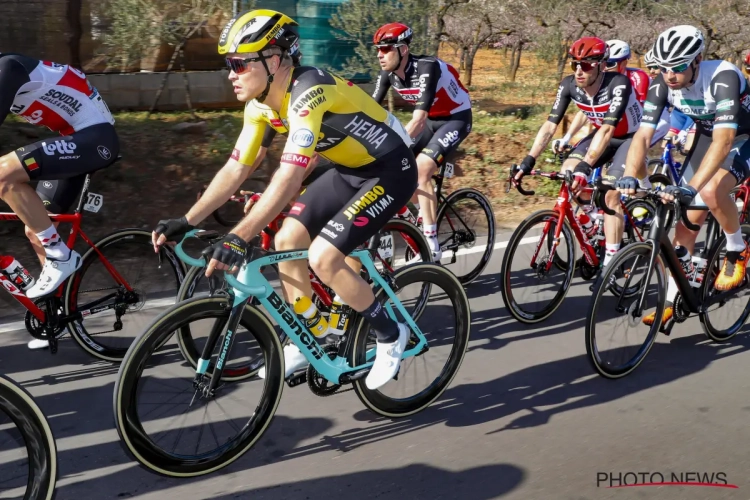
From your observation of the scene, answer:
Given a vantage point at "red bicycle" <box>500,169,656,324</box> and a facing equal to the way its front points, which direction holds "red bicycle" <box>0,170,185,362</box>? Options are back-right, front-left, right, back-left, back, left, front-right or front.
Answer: front

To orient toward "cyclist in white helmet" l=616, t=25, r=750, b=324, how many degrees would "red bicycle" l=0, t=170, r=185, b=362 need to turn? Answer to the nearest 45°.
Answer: approximately 180°

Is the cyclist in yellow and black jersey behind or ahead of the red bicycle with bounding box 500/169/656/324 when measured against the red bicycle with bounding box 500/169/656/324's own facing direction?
ahead

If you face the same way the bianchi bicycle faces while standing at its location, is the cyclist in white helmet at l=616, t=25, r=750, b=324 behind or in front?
behind

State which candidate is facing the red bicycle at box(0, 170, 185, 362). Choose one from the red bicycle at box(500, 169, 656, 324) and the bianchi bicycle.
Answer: the red bicycle at box(500, 169, 656, 324)

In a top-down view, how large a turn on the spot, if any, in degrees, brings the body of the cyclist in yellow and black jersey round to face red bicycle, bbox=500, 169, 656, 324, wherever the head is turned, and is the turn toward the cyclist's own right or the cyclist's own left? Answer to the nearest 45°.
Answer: approximately 180°

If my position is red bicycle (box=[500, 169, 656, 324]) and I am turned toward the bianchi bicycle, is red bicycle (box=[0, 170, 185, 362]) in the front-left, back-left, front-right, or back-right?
front-right

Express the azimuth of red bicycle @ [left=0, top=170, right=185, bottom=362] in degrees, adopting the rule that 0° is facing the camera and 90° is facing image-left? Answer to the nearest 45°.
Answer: approximately 90°

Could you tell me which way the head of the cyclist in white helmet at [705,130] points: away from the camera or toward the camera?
toward the camera

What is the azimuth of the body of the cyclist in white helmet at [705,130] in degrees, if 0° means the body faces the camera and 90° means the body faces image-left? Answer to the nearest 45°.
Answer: approximately 45°

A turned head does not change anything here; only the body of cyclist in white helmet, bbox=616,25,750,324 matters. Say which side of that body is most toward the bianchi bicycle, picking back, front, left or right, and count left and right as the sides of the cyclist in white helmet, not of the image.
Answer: front

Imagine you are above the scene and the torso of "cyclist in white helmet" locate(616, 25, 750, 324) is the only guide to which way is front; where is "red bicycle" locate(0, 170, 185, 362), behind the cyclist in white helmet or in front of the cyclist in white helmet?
in front

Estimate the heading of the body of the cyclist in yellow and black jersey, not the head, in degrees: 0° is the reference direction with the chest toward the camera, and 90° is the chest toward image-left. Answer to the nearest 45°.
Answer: approximately 45°

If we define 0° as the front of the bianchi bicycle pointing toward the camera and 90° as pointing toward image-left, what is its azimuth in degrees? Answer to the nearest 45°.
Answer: approximately 45°

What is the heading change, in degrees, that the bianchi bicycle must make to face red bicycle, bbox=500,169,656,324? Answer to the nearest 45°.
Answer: approximately 180°

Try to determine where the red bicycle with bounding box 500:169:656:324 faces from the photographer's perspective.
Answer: facing the viewer and to the left of the viewer
